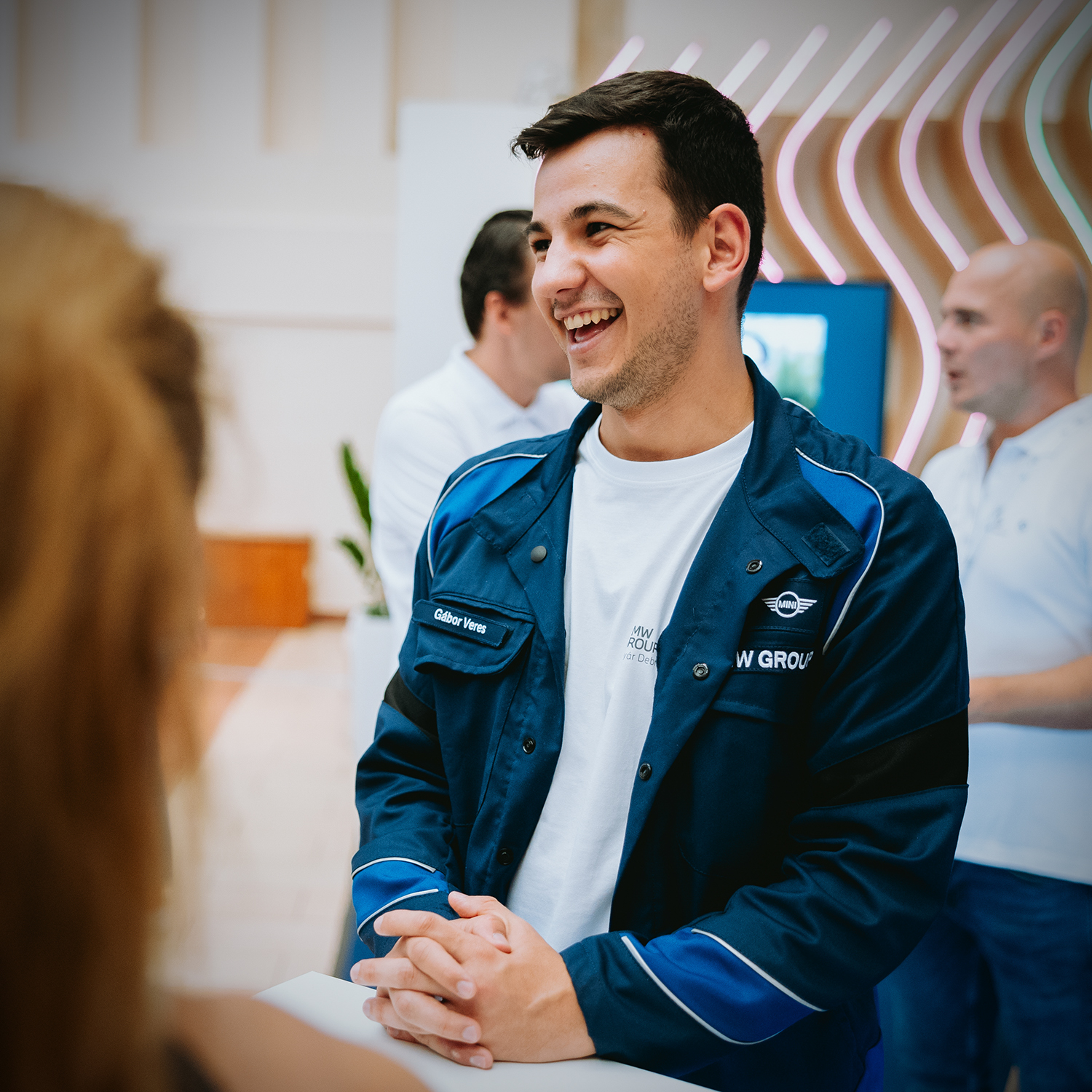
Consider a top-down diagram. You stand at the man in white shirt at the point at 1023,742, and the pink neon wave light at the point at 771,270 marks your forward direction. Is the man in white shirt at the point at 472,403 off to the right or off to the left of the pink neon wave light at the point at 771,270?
left

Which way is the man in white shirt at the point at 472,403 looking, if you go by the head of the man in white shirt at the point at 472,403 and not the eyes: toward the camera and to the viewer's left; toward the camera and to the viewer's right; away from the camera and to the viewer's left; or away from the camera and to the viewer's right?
away from the camera and to the viewer's right

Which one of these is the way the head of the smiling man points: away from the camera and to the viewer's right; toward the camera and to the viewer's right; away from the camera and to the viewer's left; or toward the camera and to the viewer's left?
toward the camera and to the viewer's left

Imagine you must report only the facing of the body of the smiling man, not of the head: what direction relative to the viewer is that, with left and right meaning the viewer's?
facing the viewer and to the left of the viewer

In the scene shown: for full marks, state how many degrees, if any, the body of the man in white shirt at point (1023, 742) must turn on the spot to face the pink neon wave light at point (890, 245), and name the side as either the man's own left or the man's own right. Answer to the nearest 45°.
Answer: approximately 135° to the man's own right

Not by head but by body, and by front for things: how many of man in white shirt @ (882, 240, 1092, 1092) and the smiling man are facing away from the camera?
0

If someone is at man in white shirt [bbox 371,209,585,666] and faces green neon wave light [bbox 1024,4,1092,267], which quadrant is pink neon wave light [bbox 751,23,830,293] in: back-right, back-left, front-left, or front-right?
front-left

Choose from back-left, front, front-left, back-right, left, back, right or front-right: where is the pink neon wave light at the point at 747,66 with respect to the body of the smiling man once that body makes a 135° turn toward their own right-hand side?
front

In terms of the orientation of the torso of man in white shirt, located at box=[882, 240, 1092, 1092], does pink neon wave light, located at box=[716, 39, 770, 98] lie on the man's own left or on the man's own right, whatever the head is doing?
on the man's own right

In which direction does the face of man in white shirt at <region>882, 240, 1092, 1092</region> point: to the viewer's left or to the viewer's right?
to the viewer's left
